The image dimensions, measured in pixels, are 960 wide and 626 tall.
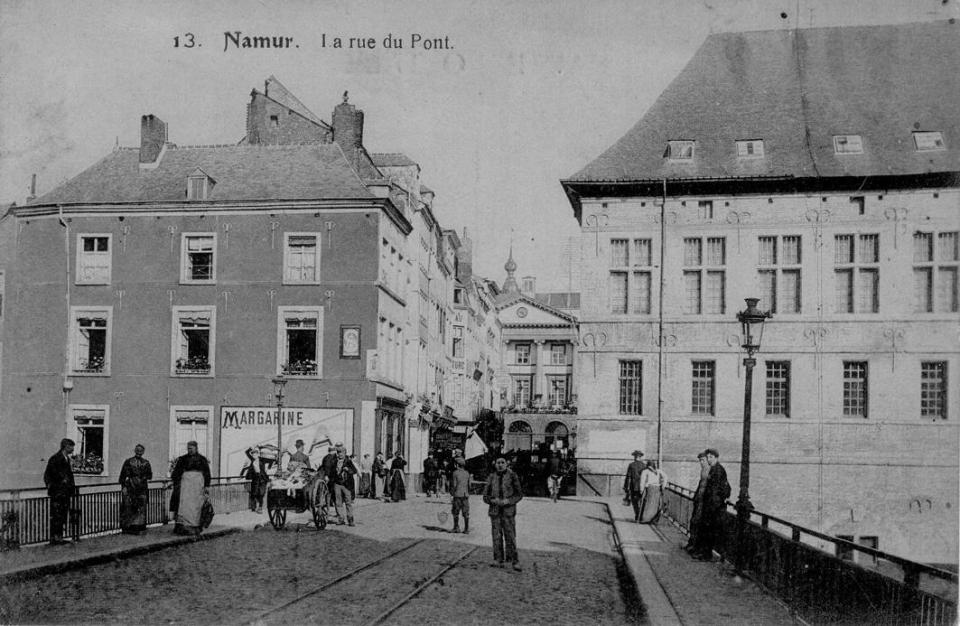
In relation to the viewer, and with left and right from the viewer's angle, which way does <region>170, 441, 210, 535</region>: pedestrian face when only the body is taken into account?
facing the viewer

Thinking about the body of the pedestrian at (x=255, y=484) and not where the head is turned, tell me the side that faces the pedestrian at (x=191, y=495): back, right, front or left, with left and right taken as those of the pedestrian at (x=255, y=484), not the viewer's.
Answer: front

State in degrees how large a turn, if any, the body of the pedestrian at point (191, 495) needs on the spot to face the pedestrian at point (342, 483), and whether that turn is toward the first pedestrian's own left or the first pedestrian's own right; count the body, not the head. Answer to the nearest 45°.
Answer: approximately 135° to the first pedestrian's own left

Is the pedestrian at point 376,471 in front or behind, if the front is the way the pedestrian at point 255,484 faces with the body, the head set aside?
behind

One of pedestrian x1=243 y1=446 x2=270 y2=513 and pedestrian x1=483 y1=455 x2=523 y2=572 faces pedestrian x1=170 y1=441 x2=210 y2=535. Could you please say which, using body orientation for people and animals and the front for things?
pedestrian x1=243 y1=446 x2=270 y2=513

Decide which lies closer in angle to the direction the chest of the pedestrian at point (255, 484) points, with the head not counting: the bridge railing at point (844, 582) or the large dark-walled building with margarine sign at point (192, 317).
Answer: the bridge railing

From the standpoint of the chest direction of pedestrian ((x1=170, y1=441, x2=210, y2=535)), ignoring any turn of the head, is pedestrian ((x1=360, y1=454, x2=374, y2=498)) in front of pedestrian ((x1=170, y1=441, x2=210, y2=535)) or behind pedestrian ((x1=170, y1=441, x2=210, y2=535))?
behind

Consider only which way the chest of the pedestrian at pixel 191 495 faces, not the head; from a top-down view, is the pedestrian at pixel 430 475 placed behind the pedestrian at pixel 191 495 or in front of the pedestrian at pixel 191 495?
behind

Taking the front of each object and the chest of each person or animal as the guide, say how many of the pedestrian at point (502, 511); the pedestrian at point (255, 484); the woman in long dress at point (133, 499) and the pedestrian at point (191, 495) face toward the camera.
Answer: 4

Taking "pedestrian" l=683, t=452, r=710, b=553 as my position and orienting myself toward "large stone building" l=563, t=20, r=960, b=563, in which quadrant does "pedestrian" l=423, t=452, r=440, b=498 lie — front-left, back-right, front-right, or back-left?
front-left

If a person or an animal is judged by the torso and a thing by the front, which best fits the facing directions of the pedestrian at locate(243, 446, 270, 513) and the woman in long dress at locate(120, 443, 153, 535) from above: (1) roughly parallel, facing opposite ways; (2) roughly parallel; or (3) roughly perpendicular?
roughly parallel

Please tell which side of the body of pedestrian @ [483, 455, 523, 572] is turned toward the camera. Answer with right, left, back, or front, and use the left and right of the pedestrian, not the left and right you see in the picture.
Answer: front

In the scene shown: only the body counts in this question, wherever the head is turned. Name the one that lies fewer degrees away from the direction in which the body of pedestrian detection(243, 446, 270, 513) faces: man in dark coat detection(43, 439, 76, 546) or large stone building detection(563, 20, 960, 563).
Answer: the man in dark coat

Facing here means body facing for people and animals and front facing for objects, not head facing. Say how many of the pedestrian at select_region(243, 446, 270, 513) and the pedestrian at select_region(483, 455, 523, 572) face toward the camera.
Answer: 2

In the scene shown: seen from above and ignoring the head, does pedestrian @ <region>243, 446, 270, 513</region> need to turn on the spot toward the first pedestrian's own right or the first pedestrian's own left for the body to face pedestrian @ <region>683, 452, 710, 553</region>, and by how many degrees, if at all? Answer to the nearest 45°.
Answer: approximately 45° to the first pedestrian's own left

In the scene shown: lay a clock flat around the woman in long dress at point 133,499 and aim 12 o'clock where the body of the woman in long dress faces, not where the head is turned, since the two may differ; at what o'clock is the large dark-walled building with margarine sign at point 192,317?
The large dark-walled building with margarine sign is roughly at 6 o'clock from the woman in long dress.

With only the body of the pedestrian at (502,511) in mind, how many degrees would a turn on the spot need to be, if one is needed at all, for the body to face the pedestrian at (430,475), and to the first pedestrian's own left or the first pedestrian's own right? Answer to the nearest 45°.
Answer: approximately 180°

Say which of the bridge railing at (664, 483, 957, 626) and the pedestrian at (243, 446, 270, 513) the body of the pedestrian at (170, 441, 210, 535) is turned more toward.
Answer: the bridge railing
